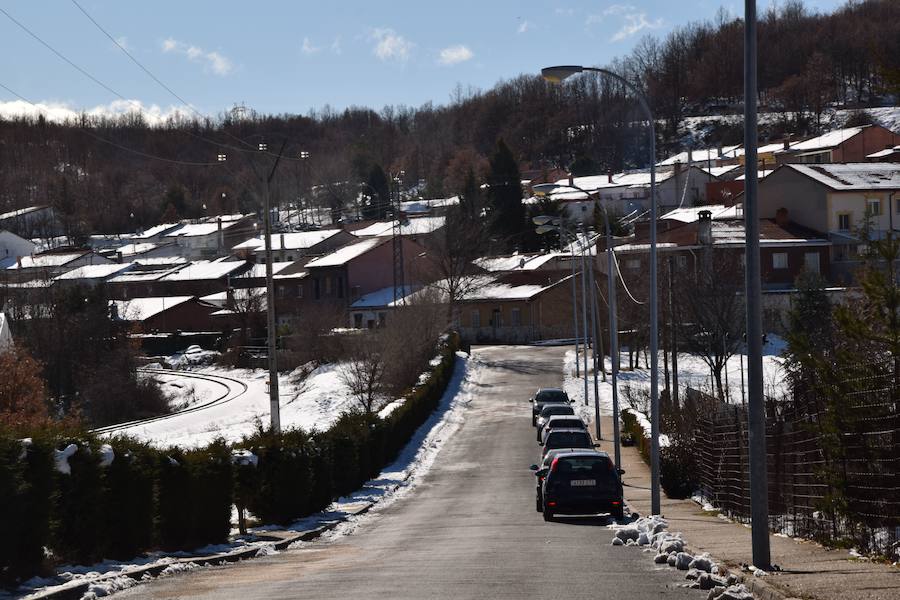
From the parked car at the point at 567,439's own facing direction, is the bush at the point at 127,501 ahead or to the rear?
to the rear

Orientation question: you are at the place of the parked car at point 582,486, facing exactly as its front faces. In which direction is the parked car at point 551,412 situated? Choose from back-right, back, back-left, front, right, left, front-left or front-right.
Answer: front

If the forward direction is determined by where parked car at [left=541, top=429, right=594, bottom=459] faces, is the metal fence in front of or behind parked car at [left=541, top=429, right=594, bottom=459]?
behind

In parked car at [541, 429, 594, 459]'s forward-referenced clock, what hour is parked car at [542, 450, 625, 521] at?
parked car at [542, 450, 625, 521] is roughly at 6 o'clock from parked car at [541, 429, 594, 459].

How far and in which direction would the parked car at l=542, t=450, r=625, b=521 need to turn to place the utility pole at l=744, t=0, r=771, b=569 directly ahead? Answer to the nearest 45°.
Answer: approximately 180°

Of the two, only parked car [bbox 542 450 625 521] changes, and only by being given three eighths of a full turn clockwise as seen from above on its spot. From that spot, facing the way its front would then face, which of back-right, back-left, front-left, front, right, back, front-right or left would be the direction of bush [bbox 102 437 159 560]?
right

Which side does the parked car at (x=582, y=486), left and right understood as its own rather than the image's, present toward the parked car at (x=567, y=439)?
front

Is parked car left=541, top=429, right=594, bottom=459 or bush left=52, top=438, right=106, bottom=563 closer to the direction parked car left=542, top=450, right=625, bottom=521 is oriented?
the parked car

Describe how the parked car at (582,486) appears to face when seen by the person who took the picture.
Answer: facing away from the viewer

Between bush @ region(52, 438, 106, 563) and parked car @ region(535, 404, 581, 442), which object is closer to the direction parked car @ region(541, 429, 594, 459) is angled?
the parked car

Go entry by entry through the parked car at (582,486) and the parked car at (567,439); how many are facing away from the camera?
2

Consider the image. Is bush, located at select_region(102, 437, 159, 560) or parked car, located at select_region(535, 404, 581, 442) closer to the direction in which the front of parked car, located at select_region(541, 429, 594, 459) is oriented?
the parked car

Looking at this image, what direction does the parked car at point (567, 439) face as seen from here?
away from the camera

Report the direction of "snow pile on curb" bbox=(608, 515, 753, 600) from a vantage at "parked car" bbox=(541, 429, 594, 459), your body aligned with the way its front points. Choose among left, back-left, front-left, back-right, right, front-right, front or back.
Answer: back

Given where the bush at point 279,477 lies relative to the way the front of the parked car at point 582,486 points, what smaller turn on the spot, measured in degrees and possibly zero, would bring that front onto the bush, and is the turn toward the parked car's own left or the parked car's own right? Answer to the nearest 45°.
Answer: approximately 90° to the parked car's own left
